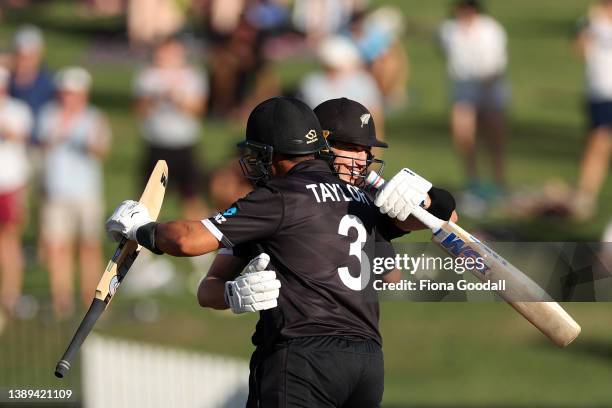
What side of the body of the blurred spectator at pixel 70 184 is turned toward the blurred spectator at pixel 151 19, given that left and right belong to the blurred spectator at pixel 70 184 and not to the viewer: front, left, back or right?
back

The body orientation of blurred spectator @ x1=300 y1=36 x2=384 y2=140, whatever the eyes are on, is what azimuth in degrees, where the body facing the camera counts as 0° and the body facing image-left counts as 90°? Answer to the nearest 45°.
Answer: approximately 0°

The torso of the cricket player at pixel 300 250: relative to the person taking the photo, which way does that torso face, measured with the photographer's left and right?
facing away from the viewer and to the left of the viewer

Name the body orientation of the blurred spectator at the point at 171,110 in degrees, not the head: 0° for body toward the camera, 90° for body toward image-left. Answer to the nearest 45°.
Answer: approximately 0°

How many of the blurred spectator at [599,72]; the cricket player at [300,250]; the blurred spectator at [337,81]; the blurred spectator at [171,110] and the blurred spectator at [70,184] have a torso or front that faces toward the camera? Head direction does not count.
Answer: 4
